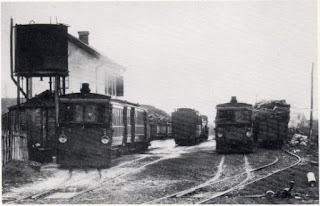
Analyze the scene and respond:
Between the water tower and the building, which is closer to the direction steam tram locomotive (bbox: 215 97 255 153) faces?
the water tower

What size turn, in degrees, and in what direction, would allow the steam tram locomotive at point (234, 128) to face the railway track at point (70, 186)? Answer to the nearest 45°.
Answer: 0° — it already faces it

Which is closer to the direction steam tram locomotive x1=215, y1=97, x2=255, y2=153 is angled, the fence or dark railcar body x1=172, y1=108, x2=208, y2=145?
the fence

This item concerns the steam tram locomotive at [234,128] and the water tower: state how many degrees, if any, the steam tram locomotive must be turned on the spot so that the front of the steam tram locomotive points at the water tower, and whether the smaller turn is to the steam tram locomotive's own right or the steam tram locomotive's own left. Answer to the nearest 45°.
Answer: approximately 90° to the steam tram locomotive's own right

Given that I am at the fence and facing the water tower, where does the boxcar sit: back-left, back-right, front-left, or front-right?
front-right

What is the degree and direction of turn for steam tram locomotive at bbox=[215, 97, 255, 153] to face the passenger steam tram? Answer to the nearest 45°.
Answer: approximately 45° to its right

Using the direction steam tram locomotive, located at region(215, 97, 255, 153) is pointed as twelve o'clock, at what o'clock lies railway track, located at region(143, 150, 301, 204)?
The railway track is roughly at 12 o'clock from the steam tram locomotive.

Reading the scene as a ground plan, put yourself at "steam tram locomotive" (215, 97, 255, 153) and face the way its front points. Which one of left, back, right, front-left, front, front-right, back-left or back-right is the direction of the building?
back-right

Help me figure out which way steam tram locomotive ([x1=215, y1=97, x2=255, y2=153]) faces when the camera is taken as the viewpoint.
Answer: facing the viewer

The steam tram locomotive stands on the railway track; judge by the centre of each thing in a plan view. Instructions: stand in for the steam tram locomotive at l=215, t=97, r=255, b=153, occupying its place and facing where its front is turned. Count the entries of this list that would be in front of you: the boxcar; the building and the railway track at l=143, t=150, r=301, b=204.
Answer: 1

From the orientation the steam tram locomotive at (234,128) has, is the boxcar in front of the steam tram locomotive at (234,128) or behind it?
behind
